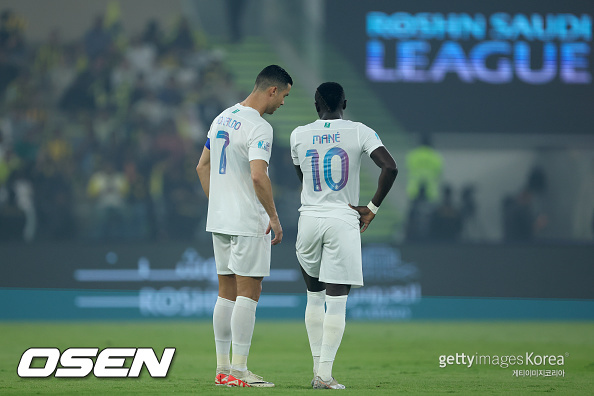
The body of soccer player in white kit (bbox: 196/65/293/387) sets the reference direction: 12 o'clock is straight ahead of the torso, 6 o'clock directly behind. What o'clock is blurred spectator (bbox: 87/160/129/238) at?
The blurred spectator is roughly at 10 o'clock from the soccer player in white kit.

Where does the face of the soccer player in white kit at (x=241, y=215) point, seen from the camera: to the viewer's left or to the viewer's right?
to the viewer's right

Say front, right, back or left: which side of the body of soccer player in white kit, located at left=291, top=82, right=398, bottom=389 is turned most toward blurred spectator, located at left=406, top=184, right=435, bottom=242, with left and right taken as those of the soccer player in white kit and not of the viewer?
front

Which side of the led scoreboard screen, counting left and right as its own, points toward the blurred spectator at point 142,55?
right

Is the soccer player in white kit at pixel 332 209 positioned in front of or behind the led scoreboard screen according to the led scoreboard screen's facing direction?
in front

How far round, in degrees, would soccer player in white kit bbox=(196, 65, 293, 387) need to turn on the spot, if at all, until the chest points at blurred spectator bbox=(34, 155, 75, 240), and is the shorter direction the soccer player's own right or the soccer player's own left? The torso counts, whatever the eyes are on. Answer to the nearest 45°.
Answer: approximately 45° to the soccer player's own left

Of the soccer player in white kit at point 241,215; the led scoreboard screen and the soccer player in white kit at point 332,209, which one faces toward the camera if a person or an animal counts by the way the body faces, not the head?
the led scoreboard screen

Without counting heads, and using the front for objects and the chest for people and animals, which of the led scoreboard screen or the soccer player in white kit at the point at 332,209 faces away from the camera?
the soccer player in white kit

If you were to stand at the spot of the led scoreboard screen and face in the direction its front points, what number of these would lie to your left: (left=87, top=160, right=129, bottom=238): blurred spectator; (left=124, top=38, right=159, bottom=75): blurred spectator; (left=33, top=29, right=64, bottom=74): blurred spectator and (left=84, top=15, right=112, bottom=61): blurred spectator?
0

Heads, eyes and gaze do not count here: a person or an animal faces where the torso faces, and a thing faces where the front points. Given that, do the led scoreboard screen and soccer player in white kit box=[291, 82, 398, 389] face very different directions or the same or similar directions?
very different directions

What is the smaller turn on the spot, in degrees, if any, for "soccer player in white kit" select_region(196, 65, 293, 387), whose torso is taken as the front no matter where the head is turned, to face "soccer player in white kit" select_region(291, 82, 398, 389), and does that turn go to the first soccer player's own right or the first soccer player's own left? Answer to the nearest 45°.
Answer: approximately 45° to the first soccer player's own right

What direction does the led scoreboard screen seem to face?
toward the camera

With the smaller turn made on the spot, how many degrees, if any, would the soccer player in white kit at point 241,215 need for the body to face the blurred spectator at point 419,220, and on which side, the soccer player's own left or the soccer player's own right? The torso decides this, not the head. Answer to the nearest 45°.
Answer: approximately 45° to the soccer player's own left

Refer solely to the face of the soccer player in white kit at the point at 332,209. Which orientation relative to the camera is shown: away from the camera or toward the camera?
away from the camera

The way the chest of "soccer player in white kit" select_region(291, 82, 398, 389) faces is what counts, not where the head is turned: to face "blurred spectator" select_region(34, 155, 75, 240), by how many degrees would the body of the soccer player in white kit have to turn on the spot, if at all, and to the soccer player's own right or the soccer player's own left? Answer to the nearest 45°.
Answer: approximately 45° to the soccer player's own left

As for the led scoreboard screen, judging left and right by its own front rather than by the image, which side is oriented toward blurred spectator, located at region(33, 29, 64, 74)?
right

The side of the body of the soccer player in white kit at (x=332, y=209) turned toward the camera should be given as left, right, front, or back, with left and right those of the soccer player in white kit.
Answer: back

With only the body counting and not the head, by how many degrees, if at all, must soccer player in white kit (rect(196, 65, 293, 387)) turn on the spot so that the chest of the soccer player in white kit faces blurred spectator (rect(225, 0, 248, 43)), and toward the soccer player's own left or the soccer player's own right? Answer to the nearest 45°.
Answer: approximately 45° to the soccer player's own left

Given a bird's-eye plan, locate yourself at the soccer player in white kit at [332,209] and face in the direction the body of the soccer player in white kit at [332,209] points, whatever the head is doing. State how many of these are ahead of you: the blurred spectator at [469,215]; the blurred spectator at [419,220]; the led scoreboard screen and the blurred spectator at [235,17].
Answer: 4
